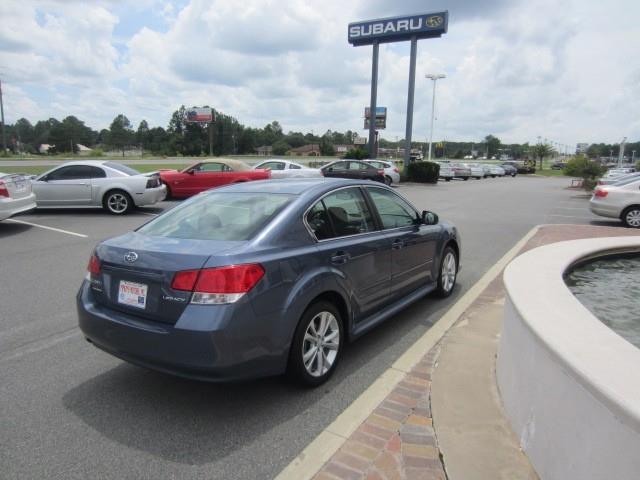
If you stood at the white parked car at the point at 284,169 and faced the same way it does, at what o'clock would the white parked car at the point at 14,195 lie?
the white parked car at the point at 14,195 is roughly at 10 o'clock from the white parked car at the point at 284,169.

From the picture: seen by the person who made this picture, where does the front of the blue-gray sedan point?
facing away from the viewer and to the right of the viewer

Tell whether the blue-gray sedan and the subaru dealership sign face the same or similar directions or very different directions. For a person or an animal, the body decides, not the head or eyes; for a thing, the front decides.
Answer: very different directions

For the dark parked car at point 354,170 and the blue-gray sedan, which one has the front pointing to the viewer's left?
the dark parked car

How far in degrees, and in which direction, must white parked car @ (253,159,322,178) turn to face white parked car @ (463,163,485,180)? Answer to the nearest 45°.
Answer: approximately 135° to its right

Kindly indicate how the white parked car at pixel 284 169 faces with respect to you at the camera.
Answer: facing to the left of the viewer

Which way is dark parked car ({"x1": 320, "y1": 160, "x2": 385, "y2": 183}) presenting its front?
to the viewer's left

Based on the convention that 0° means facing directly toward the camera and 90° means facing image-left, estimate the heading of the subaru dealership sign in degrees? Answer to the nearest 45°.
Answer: approximately 45°

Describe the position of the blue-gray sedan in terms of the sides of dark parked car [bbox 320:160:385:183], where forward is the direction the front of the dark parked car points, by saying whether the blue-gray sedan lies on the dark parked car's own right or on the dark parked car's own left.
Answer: on the dark parked car's own left

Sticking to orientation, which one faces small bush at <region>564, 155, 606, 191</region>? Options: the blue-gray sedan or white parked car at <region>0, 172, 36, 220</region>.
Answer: the blue-gray sedan
